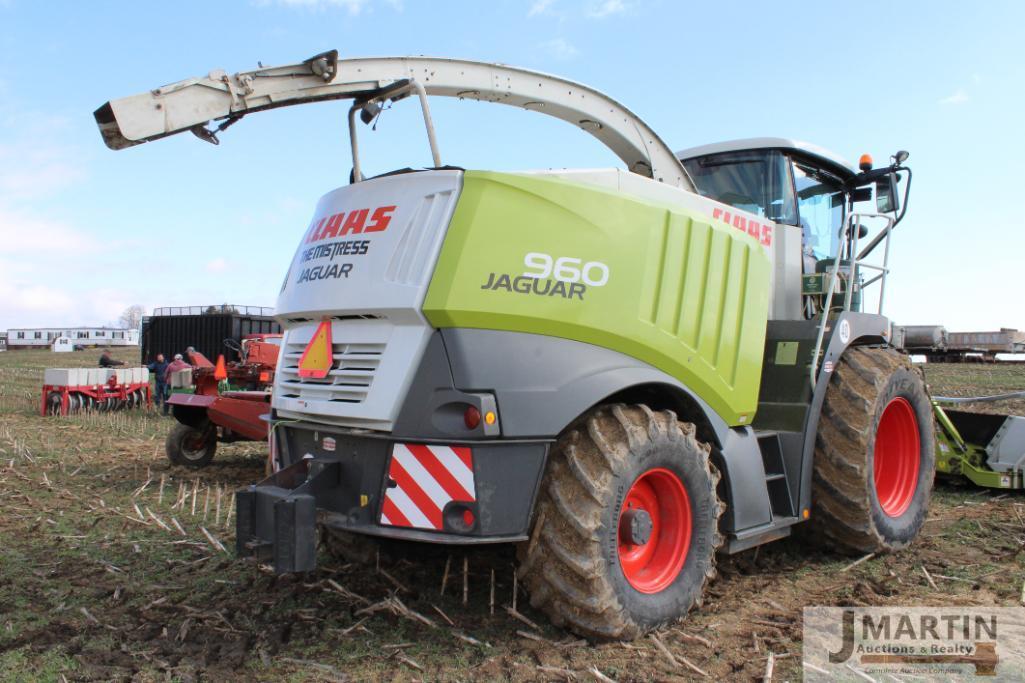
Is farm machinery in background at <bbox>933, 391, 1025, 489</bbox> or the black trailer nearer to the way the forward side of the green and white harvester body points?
the farm machinery in background

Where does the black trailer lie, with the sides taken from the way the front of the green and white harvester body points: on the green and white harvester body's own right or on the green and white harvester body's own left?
on the green and white harvester body's own left

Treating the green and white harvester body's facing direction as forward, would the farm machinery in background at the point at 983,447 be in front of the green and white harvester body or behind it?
in front

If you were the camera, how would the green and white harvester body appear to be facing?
facing away from the viewer and to the right of the viewer

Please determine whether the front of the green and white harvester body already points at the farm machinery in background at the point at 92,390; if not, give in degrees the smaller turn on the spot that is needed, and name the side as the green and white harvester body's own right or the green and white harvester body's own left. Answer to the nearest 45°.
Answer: approximately 90° to the green and white harvester body's own left

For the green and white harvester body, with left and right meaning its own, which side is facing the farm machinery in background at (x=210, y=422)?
left

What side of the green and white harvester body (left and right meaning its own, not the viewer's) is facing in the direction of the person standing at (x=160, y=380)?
left
